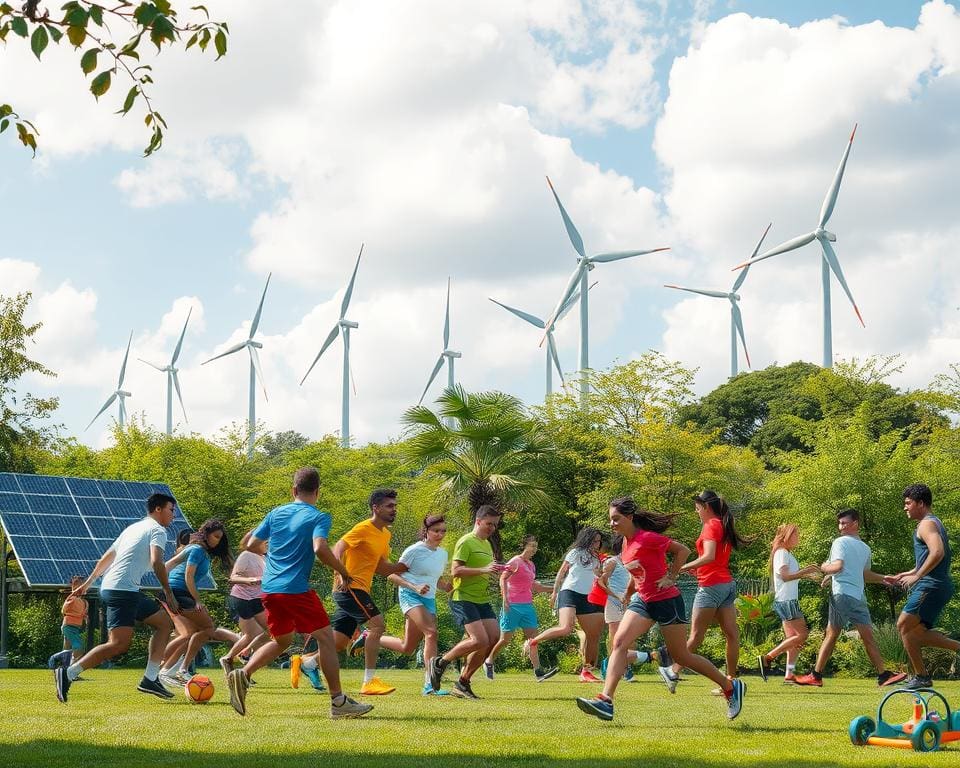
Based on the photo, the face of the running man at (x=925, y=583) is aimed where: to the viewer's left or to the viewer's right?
to the viewer's left

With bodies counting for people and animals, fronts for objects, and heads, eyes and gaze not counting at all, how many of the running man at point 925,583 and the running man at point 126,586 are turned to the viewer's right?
1

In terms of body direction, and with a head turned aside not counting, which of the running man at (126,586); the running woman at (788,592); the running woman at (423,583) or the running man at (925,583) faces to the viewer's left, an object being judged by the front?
the running man at (925,583)

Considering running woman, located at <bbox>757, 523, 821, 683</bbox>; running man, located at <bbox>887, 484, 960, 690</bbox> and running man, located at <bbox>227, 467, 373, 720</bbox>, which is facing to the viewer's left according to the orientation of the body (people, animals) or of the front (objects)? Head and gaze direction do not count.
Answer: running man, located at <bbox>887, 484, 960, 690</bbox>

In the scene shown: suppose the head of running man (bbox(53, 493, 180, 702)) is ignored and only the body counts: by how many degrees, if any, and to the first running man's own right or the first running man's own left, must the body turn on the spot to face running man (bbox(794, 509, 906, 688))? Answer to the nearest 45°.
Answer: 0° — they already face them

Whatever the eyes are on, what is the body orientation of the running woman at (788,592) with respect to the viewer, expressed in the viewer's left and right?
facing to the right of the viewer

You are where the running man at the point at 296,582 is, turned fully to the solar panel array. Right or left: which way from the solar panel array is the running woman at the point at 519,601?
right

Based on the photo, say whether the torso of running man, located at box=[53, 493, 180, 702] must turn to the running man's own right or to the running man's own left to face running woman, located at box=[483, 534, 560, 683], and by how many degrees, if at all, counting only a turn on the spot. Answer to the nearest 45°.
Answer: approximately 45° to the running man's own left

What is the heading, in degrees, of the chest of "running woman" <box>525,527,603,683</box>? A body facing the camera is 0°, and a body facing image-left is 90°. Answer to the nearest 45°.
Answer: approximately 270°

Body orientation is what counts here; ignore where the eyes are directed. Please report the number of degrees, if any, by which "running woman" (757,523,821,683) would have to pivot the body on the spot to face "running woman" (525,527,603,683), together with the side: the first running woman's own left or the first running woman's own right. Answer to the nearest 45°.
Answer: approximately 135° to the first running woman's own right

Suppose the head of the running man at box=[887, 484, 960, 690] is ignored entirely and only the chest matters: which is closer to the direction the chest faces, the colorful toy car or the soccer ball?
the soccer ball

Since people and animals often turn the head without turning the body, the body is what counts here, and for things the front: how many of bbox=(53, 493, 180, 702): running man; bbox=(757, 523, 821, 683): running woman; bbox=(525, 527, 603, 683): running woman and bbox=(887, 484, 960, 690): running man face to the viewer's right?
3

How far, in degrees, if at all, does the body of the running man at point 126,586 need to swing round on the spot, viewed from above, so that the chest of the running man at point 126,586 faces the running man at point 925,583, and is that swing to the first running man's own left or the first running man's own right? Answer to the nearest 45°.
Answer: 0° — they already face them
